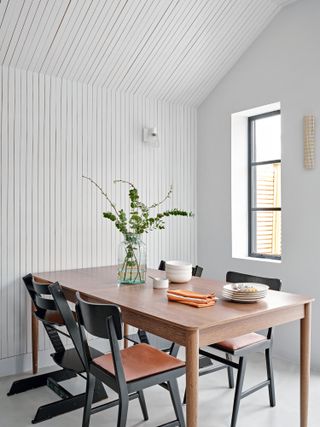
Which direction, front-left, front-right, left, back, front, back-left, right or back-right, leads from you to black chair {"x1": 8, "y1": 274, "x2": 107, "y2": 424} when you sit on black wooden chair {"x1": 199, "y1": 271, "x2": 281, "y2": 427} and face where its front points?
front-right

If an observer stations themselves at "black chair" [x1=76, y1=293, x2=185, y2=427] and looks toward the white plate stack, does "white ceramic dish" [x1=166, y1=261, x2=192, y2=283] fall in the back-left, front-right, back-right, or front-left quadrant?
front-left

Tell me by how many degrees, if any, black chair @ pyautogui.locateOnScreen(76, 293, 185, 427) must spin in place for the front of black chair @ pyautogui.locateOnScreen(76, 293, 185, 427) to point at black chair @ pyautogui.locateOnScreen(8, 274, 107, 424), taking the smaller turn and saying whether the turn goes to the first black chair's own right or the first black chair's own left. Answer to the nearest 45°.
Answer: approximately 90° to the first black chair's own left

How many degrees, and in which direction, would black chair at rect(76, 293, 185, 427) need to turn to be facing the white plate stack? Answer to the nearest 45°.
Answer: approximately 45° to its right

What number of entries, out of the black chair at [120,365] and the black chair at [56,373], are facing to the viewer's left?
0

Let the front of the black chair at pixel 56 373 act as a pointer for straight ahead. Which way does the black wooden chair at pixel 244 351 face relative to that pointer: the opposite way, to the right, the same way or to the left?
the opposite way

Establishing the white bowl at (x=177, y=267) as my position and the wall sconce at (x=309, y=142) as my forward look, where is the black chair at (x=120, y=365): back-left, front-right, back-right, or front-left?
back-right

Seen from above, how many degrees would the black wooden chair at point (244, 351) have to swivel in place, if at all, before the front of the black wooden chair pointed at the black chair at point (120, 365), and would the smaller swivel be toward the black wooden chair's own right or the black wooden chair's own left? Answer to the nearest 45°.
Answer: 0° — it already faces it

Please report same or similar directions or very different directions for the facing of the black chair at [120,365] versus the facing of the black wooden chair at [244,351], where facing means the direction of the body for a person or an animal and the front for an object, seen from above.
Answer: very different directions

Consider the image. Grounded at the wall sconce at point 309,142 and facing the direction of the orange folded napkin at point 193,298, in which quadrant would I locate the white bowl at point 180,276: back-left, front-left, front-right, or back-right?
front-right

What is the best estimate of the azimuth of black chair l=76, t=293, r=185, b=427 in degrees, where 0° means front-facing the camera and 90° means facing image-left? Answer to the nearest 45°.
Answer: approximately 225°

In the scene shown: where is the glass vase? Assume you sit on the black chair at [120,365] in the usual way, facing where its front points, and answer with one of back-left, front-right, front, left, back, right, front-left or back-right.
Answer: front-left

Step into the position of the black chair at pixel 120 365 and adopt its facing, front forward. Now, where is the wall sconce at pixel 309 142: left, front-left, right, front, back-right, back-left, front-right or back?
front

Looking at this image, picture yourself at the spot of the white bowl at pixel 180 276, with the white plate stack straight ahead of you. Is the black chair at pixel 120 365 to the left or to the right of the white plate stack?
right

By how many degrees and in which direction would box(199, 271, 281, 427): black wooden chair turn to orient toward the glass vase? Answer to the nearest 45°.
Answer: approximately 45° to its right

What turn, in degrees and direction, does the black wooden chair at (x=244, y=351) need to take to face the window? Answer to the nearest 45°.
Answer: approximately 135° to its right
